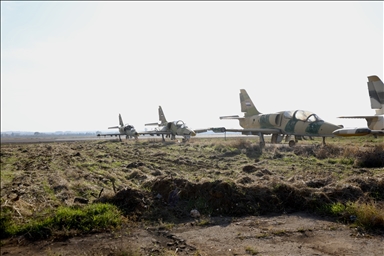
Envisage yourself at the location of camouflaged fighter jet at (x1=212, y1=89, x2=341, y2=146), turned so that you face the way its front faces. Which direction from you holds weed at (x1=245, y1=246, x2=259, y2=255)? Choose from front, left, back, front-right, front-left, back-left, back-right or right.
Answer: front-right

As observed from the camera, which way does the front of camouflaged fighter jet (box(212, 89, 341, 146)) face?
facing the viewer and to the right of the viewer
